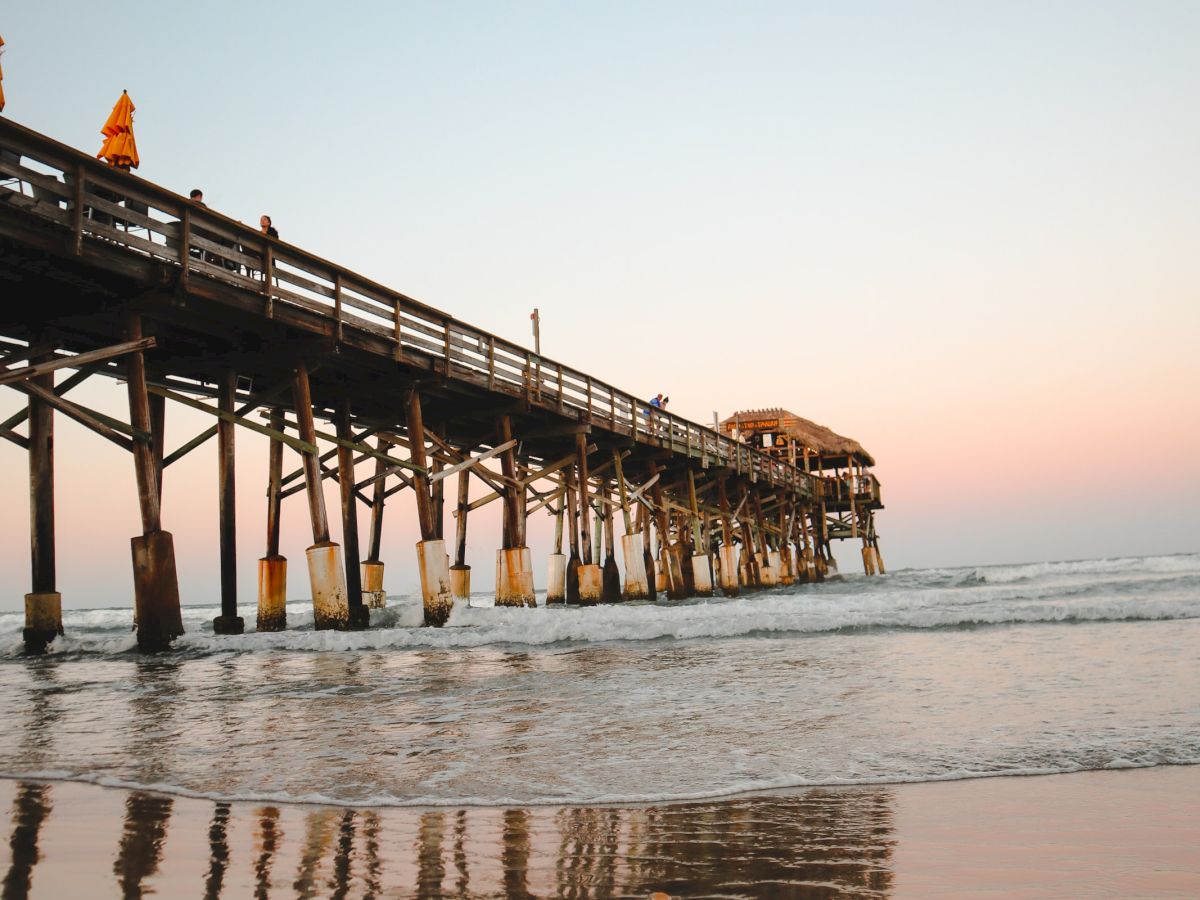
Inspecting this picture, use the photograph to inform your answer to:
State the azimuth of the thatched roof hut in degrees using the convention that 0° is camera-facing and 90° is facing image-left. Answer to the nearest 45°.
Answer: approximately 45°

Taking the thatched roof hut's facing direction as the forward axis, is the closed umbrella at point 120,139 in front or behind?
in front
